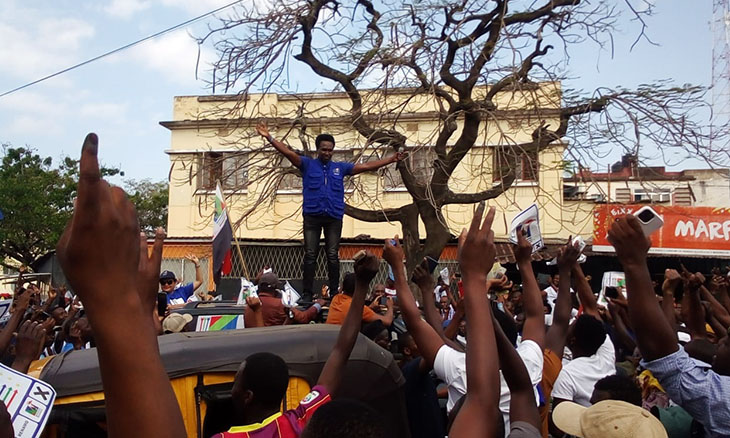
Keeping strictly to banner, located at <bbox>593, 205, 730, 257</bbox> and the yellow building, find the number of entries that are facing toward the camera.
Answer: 2

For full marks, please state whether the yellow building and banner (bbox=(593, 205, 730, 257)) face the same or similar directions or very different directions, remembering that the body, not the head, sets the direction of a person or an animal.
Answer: same or similar directions

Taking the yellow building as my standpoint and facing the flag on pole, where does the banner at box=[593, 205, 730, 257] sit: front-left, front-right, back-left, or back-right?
back-left

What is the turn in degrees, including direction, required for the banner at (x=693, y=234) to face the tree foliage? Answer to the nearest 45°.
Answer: approximately 90° to its right

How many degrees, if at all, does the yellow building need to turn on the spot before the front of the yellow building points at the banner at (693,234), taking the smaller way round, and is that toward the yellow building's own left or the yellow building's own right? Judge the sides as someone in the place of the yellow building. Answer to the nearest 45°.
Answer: approximately 135° to the yellow building's own left

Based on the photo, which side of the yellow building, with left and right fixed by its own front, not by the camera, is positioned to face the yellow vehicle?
front

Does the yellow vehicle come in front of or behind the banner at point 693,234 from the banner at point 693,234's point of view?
in front

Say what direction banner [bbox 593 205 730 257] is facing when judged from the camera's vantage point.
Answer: facing the viewer
